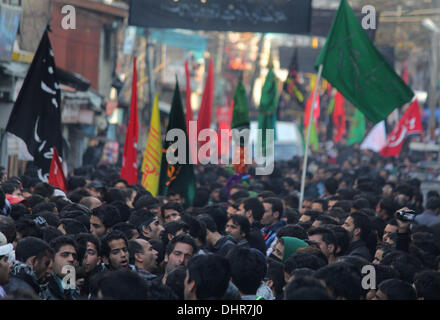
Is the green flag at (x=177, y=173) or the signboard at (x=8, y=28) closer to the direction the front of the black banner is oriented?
the green flag

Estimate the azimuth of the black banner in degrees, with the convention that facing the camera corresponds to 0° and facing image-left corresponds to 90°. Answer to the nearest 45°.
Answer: approximately 0°

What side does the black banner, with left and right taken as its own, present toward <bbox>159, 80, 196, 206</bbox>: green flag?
front

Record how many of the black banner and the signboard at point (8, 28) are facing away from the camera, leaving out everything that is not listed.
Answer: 0

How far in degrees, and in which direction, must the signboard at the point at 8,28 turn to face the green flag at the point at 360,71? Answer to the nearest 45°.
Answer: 0° — it already faces it

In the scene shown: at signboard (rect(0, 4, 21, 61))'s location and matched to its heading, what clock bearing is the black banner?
The black banner is roughly at 11 o'clock from the signboard.

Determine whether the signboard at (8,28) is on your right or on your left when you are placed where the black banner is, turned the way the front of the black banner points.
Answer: on your right

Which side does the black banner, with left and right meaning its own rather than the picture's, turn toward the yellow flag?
front

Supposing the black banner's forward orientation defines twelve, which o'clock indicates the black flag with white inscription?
The black flag with white inscription is roughly at 1 o'clock from the black banner.

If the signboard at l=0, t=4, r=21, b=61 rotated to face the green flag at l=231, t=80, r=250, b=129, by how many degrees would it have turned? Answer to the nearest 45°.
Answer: approximately 45° to its left

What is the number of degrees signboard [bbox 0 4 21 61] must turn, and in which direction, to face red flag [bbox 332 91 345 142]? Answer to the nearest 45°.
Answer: approximately 90° to its left

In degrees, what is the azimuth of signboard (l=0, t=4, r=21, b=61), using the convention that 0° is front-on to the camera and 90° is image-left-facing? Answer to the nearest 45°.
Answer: approximately 315°
